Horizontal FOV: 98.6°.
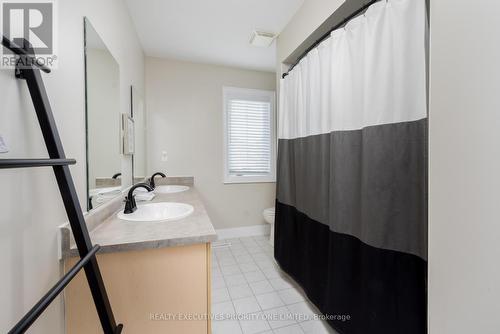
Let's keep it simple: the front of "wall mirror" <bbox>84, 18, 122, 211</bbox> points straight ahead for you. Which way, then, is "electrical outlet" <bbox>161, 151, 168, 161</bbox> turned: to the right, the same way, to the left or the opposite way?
to the right

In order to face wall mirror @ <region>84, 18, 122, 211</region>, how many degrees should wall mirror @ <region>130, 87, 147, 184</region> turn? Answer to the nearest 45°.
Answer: approximately 90° to its right

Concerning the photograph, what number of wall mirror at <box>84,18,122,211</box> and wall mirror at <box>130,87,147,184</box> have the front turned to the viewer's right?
2

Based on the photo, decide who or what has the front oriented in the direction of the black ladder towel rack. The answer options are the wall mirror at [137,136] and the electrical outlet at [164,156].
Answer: the electrical outlet

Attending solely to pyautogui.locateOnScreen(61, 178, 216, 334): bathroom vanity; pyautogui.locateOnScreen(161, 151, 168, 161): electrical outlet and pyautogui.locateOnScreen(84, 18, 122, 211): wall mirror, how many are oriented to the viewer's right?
2

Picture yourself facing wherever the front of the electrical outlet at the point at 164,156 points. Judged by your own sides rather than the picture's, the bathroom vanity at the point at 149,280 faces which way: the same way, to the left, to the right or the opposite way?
to the left

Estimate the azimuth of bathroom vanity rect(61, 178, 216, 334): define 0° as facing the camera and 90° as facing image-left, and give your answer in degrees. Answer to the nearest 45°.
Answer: approximately 270°

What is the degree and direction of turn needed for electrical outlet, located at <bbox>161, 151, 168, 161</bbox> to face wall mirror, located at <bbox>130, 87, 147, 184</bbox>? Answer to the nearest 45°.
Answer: approximately 45° to its right

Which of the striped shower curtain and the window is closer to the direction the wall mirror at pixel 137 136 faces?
the window

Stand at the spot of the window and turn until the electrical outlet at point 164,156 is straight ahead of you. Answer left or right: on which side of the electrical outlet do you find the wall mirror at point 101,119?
left

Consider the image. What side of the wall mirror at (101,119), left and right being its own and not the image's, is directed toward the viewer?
right
